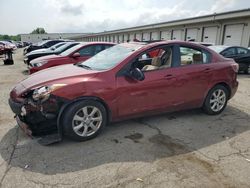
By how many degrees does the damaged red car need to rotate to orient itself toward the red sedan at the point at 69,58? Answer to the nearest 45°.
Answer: approximately 90° to its right

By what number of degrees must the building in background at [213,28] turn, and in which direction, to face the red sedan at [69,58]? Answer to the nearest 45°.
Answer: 0° — it already faces it

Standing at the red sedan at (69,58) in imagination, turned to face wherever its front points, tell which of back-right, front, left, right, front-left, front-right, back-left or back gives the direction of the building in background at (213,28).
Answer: back

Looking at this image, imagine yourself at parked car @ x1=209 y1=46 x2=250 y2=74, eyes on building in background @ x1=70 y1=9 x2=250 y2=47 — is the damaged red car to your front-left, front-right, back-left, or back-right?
back-left

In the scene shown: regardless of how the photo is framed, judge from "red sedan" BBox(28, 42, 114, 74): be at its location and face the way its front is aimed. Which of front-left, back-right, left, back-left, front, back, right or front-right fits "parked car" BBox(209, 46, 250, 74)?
back-left

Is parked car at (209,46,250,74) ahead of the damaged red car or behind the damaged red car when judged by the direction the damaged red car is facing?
behind
